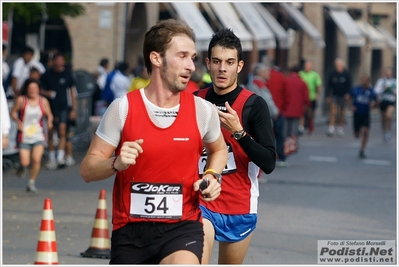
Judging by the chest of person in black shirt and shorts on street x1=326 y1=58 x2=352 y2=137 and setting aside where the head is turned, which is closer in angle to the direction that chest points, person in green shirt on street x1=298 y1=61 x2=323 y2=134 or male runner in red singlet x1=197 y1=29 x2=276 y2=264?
the male runner in red singlet

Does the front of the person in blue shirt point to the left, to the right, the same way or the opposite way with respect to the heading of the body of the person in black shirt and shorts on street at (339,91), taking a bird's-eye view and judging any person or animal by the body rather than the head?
the same way

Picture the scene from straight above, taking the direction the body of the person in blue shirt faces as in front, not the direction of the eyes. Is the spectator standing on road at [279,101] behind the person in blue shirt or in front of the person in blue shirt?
in front

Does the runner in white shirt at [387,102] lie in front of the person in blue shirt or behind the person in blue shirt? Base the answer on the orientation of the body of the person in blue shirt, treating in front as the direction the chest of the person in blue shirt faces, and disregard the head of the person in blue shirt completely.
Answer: behind

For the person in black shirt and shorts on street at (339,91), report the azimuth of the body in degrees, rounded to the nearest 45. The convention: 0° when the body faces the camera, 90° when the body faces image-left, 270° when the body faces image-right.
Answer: approximately 0°

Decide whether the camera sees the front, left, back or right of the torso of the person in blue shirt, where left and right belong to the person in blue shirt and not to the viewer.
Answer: front

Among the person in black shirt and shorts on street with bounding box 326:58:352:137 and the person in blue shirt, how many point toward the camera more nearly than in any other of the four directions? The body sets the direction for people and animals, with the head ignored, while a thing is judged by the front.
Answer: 2

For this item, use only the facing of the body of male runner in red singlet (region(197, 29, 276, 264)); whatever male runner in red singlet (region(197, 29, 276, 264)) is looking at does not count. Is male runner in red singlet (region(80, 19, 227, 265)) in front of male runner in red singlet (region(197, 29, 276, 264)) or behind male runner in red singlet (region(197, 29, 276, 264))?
in front

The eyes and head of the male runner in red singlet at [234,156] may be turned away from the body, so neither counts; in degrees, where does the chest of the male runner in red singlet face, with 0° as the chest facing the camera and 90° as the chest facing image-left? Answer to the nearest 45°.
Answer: approximately 45°

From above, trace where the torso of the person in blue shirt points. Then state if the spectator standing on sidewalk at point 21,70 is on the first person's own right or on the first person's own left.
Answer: on the first person's own right

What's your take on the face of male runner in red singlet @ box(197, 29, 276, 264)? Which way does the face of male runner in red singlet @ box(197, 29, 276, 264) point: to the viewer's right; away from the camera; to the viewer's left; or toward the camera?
toward the camera

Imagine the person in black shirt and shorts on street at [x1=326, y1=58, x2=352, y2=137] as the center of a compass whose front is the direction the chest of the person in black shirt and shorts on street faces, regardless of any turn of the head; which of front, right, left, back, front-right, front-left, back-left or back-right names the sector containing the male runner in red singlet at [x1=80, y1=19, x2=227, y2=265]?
front
